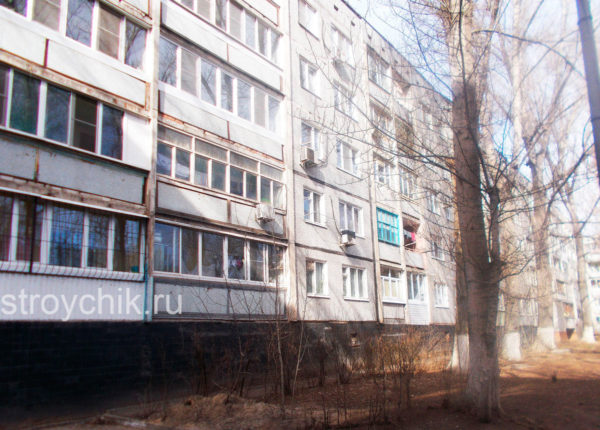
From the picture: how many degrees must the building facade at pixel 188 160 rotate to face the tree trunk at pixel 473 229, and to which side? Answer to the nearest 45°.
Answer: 0° — it already faces it

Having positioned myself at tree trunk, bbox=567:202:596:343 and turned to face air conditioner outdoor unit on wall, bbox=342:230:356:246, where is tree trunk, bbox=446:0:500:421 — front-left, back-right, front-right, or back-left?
front-left

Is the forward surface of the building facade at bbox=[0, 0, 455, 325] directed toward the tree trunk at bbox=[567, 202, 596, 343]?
no

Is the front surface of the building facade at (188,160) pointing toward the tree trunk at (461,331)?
no

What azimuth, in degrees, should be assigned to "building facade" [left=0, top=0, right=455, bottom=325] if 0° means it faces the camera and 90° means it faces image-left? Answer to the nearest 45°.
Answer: approximately 315°
